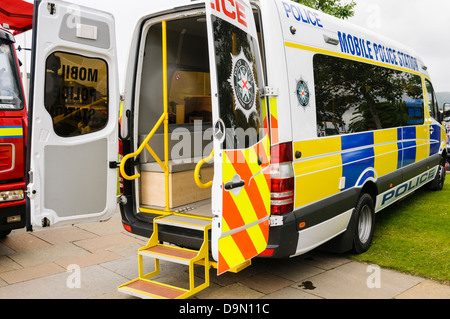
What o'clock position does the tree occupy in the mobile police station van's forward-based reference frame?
The tree is roughly at 11 o'clock from the mobile police station van.

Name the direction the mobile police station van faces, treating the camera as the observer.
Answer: facing away from the viewer and to the right of the viewer

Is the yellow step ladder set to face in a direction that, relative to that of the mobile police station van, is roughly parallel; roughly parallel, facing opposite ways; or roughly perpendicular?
roughly parallel, facing opposite ways

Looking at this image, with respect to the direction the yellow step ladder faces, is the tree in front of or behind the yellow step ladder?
behind

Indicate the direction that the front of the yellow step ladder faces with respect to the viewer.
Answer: facing the viewer and to the left of the viewer
